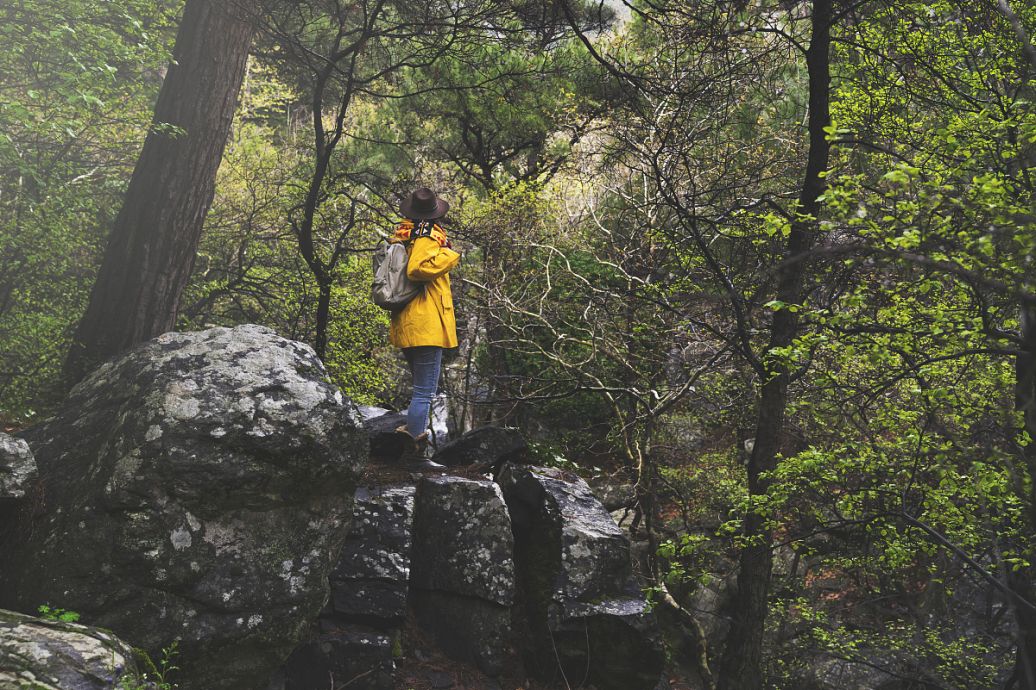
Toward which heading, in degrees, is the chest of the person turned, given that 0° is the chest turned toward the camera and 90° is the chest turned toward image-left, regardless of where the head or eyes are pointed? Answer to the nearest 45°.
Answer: approximately 225°

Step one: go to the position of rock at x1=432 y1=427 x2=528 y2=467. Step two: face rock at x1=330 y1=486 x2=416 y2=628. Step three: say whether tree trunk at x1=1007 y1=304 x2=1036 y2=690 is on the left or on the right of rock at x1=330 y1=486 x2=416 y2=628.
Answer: left

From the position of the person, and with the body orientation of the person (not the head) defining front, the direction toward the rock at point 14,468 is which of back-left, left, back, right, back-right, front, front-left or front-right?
back

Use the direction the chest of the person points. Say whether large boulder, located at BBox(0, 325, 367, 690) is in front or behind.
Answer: behind

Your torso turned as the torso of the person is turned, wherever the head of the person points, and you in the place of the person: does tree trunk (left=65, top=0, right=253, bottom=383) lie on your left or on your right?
on your left

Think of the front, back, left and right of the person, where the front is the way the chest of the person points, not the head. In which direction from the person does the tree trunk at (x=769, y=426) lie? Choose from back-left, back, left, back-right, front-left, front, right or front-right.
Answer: front-right

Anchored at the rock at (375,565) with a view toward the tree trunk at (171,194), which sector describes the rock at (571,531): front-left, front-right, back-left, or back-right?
back-right

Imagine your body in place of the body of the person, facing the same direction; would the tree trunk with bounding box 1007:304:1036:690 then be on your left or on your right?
on your right

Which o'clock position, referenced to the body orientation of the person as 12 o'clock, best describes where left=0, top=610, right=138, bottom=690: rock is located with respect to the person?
The rock is roughly at 5 o'clock from the person.

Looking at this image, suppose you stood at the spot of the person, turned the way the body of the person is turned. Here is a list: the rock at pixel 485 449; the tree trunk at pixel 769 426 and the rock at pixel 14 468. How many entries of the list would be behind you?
1
